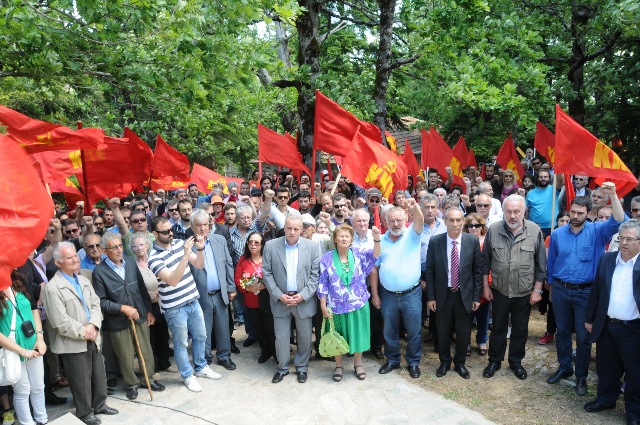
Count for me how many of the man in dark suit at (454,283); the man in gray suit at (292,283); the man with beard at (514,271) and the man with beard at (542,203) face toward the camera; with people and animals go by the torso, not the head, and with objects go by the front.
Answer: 4

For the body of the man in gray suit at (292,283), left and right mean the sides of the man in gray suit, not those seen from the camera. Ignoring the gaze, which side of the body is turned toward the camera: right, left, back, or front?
front

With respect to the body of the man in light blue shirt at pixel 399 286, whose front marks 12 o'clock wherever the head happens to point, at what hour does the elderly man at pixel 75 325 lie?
The elderly man is roughly at 2 o'clock from the man in light blue shirt.

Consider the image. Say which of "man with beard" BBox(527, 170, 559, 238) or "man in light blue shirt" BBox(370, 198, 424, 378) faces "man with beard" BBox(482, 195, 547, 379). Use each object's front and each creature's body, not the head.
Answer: "man with beard" BBox(527, 170, 559, 238)

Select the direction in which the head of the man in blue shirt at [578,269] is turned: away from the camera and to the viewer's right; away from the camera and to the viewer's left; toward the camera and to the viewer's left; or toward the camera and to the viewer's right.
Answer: toward the camera and to the viewer's left

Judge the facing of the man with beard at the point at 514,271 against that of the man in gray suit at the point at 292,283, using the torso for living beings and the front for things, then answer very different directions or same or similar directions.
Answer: same or similar directions

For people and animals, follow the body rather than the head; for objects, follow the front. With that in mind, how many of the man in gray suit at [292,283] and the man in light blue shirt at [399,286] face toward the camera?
2

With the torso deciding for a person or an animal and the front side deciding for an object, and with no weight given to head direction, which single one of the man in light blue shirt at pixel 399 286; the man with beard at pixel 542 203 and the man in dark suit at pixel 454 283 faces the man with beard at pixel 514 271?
the man with beard at pixel 542 203

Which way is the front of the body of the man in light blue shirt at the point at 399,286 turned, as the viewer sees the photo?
toward the camera

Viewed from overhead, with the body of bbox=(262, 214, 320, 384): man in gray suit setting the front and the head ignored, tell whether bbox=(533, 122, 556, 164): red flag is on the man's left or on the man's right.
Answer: on the man's left

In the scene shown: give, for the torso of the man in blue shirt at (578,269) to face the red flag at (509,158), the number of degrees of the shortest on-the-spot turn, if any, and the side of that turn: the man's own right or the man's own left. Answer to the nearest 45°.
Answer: approximately 135° to the man's own right

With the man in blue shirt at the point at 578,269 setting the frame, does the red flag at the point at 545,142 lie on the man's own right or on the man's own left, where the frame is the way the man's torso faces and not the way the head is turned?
on the man's own right

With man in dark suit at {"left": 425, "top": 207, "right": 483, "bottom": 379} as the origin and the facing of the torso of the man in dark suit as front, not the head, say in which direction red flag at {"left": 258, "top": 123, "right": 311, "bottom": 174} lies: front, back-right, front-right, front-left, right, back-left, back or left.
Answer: back-right

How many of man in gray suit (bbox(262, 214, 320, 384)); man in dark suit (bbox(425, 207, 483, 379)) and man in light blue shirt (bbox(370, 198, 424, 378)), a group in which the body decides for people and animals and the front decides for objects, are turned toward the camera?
3
